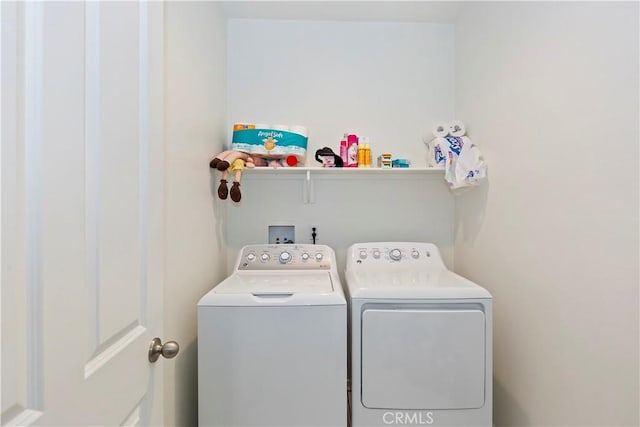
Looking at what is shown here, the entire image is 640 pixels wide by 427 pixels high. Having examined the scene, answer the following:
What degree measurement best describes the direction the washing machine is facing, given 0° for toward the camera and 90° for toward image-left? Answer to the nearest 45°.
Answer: approximately 0°

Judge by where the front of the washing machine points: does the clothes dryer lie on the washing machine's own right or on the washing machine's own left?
on the washing machine's own left

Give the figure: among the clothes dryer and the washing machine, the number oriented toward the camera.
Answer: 2
